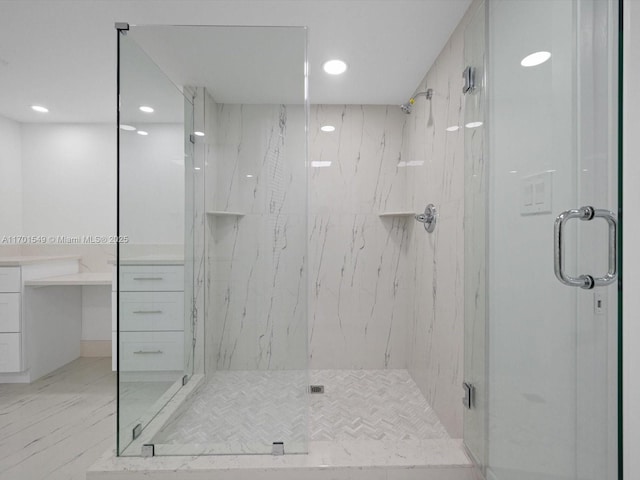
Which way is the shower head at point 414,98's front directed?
to the viewer's left

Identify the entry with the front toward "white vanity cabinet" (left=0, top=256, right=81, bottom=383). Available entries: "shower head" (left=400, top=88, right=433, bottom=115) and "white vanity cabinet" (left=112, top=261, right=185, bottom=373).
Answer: the shower head

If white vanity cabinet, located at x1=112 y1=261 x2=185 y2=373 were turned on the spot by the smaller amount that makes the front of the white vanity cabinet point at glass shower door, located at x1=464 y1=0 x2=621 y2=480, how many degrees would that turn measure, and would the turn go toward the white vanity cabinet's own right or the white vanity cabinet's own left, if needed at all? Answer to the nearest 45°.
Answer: approximately 45° to the white vanity cabinet's own left

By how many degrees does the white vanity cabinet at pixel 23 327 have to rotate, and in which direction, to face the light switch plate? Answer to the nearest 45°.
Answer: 0° — it already faces it

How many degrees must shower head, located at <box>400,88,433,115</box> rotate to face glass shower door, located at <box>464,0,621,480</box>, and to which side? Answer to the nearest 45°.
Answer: approximately 90° to its left

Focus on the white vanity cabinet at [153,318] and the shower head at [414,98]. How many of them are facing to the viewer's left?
1

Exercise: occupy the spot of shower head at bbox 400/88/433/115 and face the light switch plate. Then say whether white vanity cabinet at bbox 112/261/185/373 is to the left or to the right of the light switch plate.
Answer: right

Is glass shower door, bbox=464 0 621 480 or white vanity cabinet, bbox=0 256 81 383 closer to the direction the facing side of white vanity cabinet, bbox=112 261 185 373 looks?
the glass shower door

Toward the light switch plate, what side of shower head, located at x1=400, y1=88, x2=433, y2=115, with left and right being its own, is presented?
left
